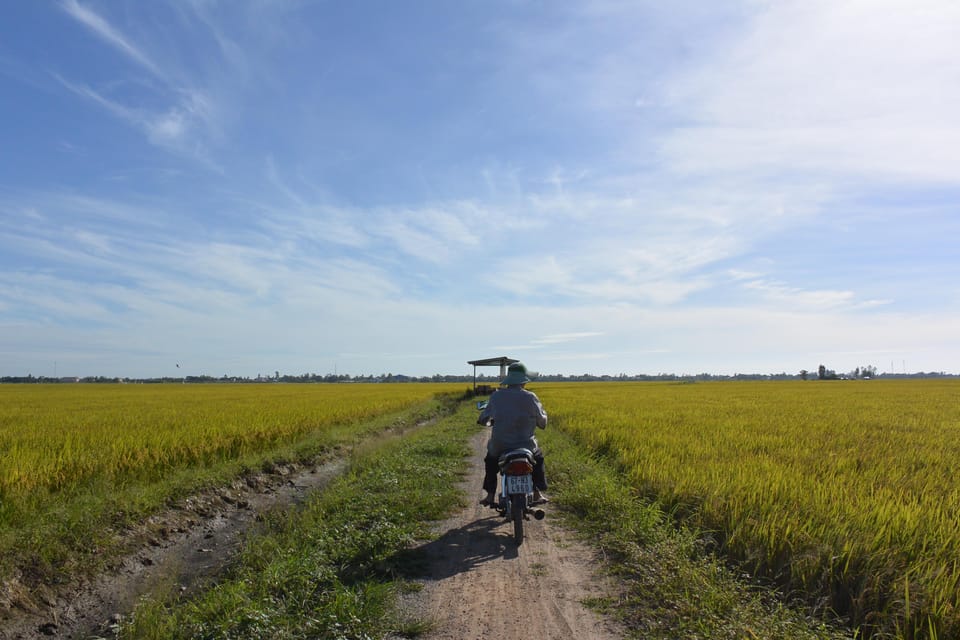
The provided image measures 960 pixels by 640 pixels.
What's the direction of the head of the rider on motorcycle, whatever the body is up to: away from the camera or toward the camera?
away from the camera

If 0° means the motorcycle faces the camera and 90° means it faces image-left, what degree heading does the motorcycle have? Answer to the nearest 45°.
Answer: approximately 180°

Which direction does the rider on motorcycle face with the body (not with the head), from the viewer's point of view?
away from the camera
